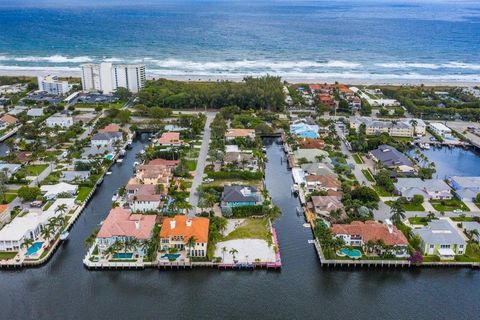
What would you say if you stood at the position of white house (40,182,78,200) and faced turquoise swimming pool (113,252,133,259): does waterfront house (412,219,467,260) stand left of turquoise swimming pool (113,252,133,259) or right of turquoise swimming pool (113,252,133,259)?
left

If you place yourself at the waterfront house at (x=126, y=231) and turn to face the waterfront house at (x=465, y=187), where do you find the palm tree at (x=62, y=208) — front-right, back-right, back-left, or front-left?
back-left

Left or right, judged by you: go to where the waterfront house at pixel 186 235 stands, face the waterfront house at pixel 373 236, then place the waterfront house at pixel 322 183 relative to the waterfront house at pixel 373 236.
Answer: left
